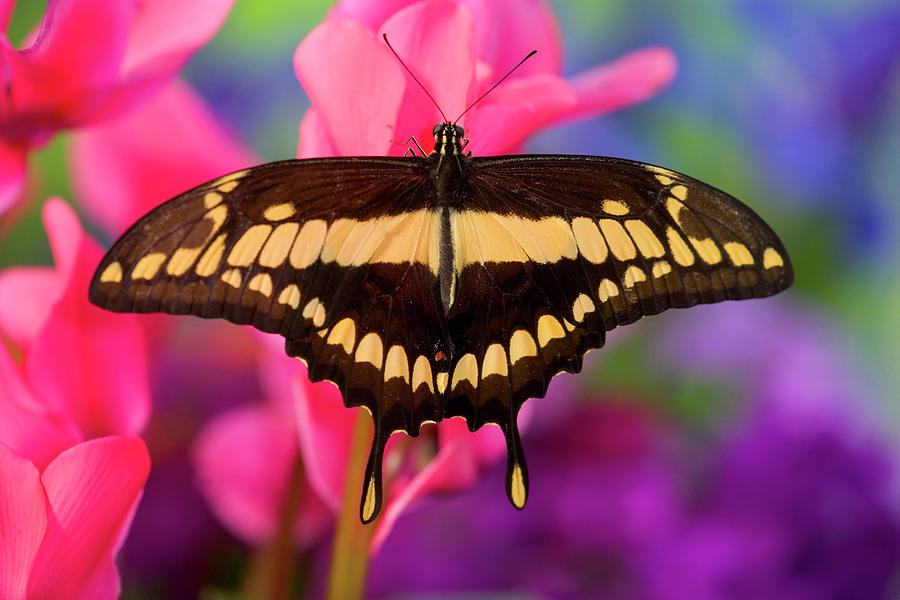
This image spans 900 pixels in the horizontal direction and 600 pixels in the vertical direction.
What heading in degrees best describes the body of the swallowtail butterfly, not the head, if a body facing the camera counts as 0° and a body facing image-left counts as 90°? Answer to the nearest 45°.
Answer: approximately 180°
